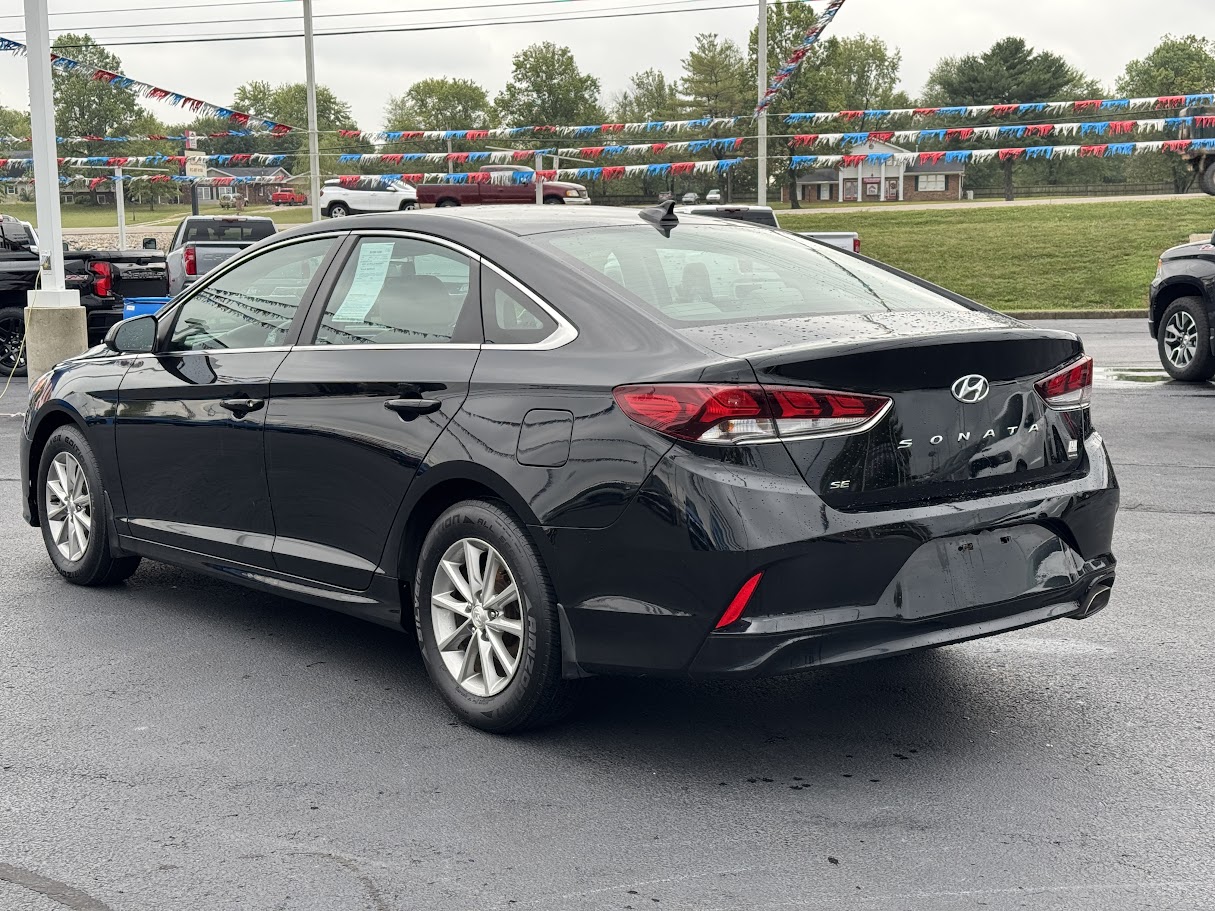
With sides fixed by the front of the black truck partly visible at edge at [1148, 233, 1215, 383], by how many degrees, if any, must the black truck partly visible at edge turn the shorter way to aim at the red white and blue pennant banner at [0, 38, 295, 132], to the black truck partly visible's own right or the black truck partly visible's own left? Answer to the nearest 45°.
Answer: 0° — it already faces it

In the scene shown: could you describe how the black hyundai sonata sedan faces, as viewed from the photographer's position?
facing away from the viewer and to the left of the viewer

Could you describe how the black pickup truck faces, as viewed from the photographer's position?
facing away from the viewer and to the left of the viewer

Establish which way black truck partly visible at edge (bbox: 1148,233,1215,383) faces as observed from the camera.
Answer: facing away from the viewer and to the left of the viewer

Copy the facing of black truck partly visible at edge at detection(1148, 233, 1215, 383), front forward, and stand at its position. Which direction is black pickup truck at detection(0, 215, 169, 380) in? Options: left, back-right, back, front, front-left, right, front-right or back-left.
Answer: front-left

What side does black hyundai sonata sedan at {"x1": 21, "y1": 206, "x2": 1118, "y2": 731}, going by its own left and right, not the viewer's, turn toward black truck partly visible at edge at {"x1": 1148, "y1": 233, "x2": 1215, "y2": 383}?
right

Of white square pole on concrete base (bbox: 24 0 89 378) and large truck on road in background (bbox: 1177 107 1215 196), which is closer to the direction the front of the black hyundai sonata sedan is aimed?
the white square pole on concrete base
